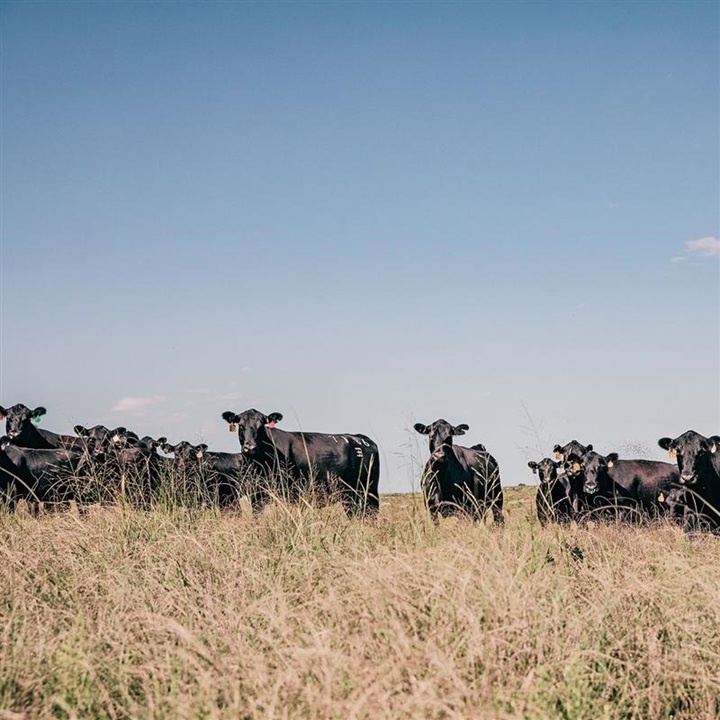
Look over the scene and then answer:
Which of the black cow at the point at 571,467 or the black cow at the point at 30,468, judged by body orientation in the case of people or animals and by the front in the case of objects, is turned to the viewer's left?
the black cow at the point at 30,468

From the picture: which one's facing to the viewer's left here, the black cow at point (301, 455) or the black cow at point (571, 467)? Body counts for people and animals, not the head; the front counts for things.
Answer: the black cow at point (301, 455)

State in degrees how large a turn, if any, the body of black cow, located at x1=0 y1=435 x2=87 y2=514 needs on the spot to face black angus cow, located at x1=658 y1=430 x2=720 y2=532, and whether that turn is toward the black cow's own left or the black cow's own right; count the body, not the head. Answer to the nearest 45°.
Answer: approximately 135° to the black cow's own left

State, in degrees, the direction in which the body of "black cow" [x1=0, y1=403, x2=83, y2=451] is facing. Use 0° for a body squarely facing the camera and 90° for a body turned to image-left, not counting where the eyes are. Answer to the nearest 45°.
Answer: approximately 45°

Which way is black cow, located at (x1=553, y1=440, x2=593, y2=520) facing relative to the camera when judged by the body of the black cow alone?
toward the camera

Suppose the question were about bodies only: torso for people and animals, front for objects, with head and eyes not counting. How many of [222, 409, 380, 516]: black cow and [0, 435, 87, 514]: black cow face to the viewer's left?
2

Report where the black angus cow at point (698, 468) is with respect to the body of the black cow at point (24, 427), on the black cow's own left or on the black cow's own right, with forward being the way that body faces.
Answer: on the black cow's own left

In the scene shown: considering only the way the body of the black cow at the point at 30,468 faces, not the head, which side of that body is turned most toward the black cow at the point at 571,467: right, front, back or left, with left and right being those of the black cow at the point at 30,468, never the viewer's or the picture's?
back

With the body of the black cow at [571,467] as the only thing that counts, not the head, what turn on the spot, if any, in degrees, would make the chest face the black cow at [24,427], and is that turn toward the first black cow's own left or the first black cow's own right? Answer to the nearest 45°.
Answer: approximately 90° to the first black cow's own right

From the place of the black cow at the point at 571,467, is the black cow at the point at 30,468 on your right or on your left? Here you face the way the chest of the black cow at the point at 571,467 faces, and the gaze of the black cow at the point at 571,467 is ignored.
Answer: on your right

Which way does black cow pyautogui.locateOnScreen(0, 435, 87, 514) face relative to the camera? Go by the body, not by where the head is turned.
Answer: to the viewer's left

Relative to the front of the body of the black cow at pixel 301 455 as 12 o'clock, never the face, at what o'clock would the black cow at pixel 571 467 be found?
the black cow at pixel 571 467 is roughly at 6 o'clock from the black cow at pixel 301 455.

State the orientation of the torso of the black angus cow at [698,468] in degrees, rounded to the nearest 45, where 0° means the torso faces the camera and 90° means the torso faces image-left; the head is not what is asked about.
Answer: approximately 45°

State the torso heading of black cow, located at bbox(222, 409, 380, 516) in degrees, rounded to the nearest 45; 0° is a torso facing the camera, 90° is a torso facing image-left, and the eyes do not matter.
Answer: approximately 90°

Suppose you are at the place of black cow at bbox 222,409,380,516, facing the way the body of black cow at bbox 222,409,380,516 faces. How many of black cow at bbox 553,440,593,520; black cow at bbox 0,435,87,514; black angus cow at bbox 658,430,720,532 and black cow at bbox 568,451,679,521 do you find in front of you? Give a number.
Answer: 1

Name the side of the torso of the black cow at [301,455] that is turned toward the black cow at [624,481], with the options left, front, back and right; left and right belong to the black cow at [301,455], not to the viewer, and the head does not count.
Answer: back

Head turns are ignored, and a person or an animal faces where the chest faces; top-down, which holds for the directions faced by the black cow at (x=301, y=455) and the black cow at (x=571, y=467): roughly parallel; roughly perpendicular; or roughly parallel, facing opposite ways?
roughly perpendicular
